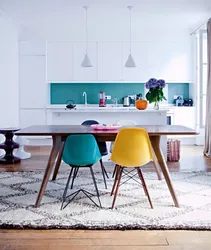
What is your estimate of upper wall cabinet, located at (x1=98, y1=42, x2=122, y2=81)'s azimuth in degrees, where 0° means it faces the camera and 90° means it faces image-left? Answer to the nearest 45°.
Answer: approximately 0°

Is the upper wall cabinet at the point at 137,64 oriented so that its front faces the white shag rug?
yes

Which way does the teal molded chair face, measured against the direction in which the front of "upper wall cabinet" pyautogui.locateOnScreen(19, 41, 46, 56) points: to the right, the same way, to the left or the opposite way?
the opposite way

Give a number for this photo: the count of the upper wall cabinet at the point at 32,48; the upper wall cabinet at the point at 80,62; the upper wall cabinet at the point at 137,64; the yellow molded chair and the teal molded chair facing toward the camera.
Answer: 3

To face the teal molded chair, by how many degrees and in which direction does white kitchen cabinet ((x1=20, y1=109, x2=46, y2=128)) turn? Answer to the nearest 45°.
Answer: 0° — it already faces it

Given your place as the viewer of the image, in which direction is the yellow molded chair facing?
facing away from the viewer

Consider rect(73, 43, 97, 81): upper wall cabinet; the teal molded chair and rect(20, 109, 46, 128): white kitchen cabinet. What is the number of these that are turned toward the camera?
2

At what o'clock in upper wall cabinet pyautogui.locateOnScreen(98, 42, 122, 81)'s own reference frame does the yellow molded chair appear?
The yellow molded chair is roughly at 12 o'clock from the upper wall cabinet.

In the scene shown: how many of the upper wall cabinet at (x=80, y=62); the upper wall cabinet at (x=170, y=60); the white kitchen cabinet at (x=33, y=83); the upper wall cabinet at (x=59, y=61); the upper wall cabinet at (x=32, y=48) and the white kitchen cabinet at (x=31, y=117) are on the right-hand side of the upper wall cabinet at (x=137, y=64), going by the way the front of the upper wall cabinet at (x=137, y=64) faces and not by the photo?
5
